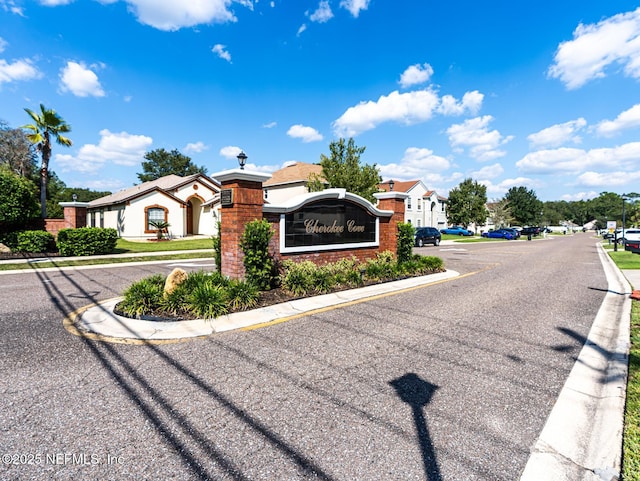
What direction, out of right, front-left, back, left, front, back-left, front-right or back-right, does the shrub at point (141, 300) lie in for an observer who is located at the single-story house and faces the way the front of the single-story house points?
front-right

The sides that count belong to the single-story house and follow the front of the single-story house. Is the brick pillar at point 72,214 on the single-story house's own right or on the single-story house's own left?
on the single-story house's own right

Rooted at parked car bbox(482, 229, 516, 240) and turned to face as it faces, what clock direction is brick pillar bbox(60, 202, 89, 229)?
The brick pillar is roughly at 10 o'clock from the parked car.

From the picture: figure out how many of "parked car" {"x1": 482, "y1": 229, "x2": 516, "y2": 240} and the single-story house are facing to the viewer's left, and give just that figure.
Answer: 1

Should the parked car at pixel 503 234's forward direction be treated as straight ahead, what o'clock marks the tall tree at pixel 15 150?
The tall tree is roughly at 11 o'clock from the parked car.

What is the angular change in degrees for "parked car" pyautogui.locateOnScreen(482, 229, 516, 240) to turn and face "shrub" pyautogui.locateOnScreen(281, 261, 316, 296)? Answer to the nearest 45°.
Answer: approximately 90° to its left

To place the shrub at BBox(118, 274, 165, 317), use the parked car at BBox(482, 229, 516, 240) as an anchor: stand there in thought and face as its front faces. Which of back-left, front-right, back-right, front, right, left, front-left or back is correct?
left

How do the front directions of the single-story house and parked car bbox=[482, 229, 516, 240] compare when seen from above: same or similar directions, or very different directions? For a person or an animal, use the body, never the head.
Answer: very different directions

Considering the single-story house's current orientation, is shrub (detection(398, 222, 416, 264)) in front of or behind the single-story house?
in front

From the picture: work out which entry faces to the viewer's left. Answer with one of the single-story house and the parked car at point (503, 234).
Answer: the parked car

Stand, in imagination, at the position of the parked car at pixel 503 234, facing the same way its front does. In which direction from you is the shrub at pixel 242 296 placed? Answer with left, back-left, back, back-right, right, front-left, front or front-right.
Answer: left

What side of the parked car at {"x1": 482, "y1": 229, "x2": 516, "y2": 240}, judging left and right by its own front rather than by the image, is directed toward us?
left

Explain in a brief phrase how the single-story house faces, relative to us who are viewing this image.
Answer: facing the viewer and to the right of the viewer

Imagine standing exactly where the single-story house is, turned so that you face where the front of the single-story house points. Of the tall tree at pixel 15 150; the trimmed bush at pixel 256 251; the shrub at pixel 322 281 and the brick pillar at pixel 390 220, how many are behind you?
1
